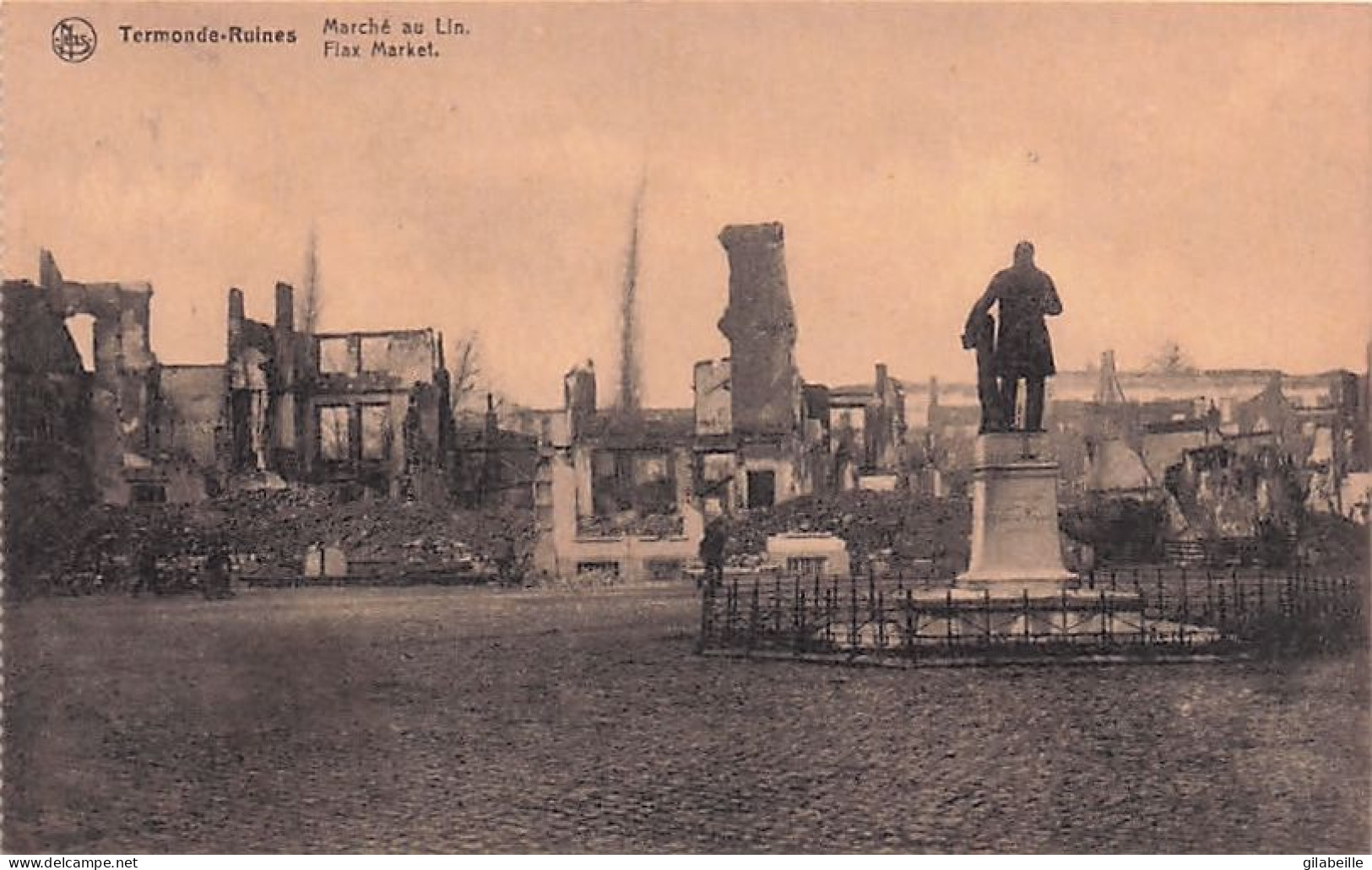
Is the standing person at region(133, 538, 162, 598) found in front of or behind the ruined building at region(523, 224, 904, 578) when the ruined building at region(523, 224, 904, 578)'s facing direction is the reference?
in front

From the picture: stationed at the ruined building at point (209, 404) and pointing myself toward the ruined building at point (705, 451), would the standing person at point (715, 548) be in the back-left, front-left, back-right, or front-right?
front-right

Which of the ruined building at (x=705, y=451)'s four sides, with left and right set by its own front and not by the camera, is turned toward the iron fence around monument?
front

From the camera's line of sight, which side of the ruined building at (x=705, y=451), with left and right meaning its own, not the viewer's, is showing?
front

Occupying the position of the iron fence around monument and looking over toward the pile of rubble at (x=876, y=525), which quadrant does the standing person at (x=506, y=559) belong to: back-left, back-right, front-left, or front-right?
front-left

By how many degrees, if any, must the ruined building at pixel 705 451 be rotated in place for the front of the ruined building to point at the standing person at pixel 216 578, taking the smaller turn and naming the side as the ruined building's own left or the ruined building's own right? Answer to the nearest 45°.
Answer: approximately 45° to the ruined building's own right
